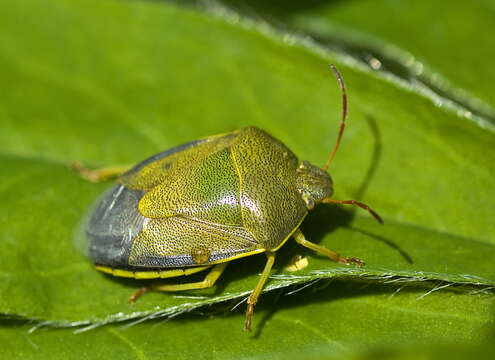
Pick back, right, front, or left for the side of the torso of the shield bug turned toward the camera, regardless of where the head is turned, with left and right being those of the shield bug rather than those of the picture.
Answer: right

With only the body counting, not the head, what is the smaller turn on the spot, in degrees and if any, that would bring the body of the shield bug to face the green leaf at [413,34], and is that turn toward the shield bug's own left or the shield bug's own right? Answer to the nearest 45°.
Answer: approximately 90° to the shield bug's own left
